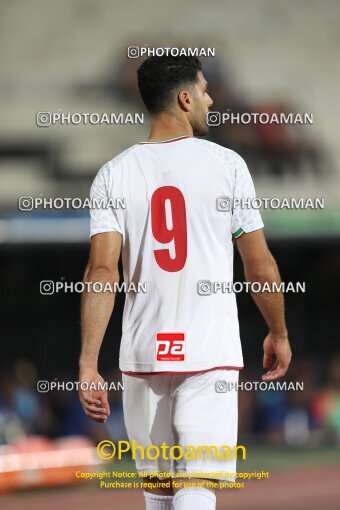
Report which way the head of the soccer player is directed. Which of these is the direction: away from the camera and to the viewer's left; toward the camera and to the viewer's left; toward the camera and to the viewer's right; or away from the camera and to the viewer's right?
away from the camera and to the viewer's right

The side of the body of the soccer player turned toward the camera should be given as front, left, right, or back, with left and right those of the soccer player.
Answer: back
